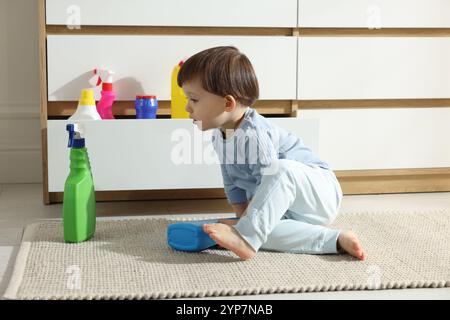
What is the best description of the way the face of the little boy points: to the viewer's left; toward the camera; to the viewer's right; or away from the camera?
to the viewer's left

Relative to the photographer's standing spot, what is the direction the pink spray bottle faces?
facing to the left of the viewer

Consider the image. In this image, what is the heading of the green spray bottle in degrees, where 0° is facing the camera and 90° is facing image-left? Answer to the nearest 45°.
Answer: approximately 45°

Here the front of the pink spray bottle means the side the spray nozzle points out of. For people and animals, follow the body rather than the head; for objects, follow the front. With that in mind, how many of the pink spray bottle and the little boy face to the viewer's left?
2

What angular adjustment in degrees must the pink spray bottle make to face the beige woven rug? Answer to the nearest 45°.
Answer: approximately 90° to its left

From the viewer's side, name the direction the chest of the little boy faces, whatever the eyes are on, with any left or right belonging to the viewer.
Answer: facing to the left of the viewer
